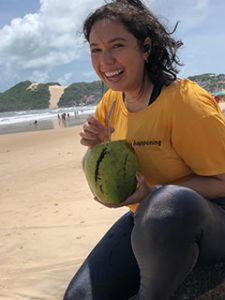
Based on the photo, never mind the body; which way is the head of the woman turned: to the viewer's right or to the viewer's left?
to the viewer's left

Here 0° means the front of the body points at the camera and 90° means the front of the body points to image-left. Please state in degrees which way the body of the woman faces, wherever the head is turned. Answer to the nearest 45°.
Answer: approximately 45°
